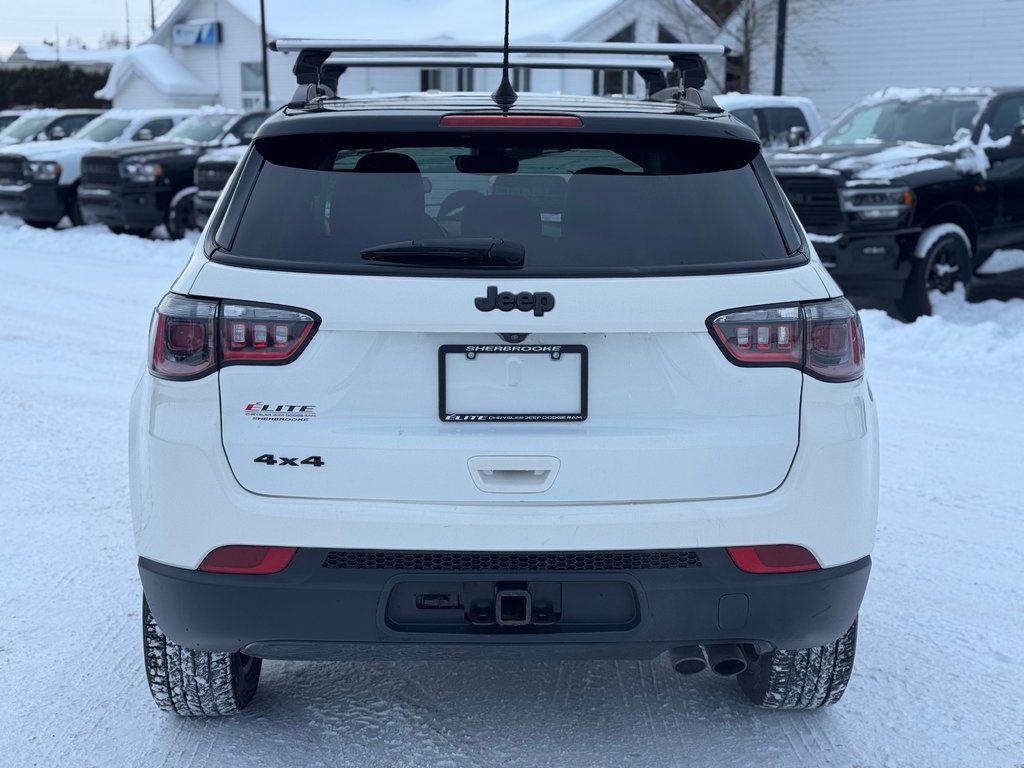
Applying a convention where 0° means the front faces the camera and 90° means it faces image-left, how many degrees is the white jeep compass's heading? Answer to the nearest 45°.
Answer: approximately 180°

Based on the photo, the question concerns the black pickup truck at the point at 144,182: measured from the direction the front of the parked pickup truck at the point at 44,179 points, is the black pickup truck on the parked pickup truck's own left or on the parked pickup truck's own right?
on the parked pickup truck's own left

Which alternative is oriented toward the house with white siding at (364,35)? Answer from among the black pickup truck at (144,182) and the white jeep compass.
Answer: the white jeep compass

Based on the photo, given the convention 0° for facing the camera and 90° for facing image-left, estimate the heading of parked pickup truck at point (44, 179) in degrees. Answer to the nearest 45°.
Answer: approximately 45°

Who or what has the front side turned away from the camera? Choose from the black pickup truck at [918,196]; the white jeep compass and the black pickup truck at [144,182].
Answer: the white jeep compass

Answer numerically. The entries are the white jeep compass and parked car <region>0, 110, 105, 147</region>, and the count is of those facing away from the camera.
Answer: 1

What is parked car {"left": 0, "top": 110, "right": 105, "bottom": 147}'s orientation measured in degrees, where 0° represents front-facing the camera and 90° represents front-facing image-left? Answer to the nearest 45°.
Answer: approximately 45°

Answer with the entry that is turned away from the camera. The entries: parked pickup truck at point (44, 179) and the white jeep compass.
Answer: the white jeep compass

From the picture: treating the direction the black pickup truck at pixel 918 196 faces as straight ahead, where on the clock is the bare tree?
The bare tree is roughly at 4 o'clock from the black pickup truck.

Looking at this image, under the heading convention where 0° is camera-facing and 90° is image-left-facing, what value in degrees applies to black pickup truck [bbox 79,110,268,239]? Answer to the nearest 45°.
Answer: approximately 45°

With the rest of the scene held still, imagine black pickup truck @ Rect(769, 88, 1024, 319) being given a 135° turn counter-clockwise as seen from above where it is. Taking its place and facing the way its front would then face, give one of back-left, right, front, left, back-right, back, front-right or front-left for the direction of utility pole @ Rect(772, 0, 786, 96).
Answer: left

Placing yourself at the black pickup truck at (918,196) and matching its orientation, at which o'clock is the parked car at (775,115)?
The parked car is roughly at 4 o'clock from the black pickup truck.

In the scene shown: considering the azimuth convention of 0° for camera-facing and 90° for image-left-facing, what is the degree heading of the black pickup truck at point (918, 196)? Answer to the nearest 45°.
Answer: approximately 45°
